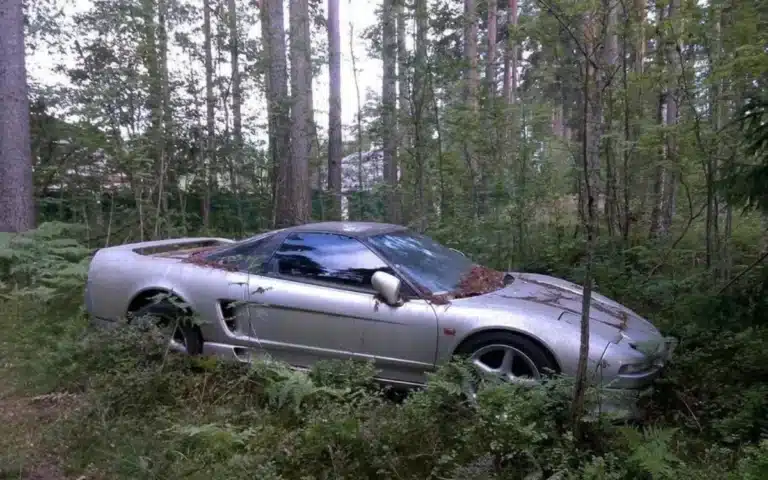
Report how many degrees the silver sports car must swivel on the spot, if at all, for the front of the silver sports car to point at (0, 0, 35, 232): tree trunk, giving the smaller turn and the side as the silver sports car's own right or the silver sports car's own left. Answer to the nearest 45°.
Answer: approximately 180°

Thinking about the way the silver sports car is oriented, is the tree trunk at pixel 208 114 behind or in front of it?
behind

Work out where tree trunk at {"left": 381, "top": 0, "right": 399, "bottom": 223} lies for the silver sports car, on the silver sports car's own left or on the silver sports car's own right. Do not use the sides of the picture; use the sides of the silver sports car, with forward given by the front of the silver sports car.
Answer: on the silver sports car's own left

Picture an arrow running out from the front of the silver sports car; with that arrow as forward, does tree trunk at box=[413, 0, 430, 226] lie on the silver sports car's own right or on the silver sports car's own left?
on the silver sports car's own left

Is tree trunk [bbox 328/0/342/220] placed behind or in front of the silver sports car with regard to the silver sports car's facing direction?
behind

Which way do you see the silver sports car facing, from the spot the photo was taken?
facing the viewer and to the right of the viewer

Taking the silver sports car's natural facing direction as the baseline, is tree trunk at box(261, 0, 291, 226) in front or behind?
behind

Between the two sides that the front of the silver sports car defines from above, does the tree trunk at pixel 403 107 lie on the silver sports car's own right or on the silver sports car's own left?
on the silver sports car's own left
